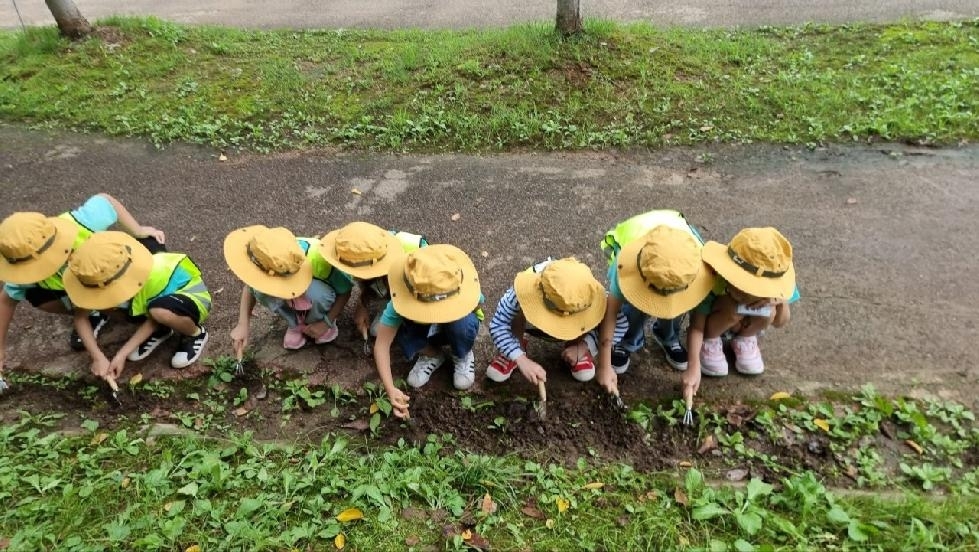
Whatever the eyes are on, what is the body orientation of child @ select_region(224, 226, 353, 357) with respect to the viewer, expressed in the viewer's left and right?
facing the viewer and to the left of the viewer

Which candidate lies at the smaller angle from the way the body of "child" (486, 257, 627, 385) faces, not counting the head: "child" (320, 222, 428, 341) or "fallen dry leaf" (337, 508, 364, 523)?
the fallen dry leaf

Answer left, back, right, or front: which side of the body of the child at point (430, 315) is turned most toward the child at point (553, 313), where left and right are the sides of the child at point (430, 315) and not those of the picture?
left

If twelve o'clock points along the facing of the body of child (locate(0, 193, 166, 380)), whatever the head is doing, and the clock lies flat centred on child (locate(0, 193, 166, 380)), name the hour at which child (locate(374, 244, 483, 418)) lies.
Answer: child (locate(374, 244, 483, 418)) is roughly at 9 o'clock from child (locate(0, 193, 166, 380)).

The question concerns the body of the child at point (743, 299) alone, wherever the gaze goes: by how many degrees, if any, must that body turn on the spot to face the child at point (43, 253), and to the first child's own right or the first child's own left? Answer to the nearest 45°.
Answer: approximately 90° to the first child's own right

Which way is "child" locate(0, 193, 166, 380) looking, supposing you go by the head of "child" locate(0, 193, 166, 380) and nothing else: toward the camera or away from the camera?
toward the camera

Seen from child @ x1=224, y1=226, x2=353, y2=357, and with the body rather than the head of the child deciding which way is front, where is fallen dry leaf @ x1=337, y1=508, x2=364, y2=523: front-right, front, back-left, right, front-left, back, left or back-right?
front-left

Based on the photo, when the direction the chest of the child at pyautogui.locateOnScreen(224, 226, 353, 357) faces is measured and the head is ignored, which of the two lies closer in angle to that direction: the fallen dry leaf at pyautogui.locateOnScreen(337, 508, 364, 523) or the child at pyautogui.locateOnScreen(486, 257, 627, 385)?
the fallen dry leaf

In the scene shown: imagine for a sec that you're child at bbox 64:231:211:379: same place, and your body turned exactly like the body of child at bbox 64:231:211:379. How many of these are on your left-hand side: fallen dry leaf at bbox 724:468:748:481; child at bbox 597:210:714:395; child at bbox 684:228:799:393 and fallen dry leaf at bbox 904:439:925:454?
4

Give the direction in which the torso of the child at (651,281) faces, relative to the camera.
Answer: toward the camera

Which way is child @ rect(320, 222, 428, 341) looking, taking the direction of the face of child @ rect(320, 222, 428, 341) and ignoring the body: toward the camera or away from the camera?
toward the camera

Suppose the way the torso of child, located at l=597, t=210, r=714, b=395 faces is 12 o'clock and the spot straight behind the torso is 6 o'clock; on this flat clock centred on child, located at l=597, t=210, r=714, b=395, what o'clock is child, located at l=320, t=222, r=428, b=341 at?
child, located at l=320, t=222, r=428, b=341 is roughly at 3 o'clock from child, located at l=597, t=210, r=714, b=395.

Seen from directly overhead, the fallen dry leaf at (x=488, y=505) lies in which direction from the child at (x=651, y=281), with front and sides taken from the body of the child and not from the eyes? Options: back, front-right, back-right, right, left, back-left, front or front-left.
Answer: front-right

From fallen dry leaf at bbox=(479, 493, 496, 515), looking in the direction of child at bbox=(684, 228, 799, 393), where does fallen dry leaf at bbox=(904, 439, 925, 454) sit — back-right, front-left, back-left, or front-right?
front-right

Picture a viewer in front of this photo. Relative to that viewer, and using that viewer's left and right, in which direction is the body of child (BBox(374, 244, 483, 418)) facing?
facing the viewer

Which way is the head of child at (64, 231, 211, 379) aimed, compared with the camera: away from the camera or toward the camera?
toward the camera
